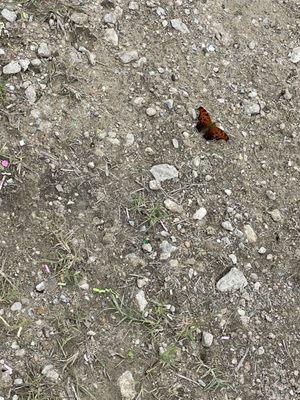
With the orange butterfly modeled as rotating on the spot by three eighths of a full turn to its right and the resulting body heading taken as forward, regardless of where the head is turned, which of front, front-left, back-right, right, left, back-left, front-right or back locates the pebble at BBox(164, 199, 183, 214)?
front

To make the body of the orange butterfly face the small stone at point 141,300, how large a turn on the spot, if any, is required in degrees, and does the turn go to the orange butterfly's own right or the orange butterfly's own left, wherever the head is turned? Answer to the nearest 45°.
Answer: approximately 135° to the orange butterfly's own right

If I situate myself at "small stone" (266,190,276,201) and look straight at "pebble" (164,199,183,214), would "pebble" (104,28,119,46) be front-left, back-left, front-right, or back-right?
front-right

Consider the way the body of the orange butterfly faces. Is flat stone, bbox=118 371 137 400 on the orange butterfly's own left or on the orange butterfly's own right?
on the orange butterfly's own right

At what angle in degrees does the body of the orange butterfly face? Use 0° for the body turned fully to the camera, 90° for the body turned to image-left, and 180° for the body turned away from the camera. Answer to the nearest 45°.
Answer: approximately 225°

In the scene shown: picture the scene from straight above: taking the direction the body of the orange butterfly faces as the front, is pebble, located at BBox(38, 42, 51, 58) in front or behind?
behind

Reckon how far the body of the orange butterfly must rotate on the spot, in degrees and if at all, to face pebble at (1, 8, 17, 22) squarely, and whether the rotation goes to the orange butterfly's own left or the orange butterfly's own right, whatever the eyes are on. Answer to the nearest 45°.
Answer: approximately 135° to the orange butterfly's own left

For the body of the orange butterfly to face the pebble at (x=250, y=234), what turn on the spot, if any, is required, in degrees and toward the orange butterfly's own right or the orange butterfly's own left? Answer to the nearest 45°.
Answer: approximately 90° to the orange butterfly's own right

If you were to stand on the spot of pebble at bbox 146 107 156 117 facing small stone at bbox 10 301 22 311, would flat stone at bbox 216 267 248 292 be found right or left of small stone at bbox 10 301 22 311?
left

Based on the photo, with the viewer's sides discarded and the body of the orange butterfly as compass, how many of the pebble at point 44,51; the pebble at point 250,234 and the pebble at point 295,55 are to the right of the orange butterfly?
1
